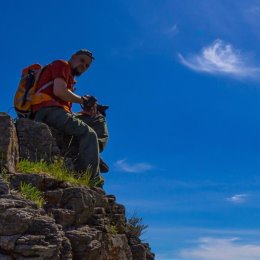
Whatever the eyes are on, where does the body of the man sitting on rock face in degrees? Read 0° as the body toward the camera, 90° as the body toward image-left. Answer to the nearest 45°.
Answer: approximately 270°

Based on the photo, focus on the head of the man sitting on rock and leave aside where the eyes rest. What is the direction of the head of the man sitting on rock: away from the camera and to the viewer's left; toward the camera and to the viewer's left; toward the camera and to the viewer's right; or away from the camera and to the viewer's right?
toward the camera and to the viewer's right
